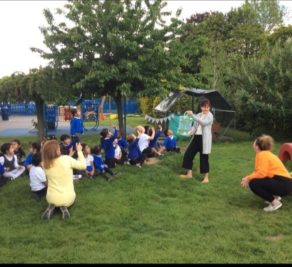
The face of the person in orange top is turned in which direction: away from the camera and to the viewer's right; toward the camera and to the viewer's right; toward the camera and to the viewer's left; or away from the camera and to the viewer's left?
away from the camera and to the viewer's left

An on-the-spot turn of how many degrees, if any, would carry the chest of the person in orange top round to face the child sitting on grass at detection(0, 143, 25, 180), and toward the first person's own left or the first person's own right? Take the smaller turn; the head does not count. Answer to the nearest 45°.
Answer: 0° — they already face them

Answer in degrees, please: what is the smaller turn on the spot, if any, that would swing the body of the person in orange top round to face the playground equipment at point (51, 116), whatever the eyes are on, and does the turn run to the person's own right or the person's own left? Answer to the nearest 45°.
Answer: approximately 45° to the person's own right

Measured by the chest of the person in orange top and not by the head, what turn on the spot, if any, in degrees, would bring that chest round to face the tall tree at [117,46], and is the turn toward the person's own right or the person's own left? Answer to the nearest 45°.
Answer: approximately 45° to the person's own right

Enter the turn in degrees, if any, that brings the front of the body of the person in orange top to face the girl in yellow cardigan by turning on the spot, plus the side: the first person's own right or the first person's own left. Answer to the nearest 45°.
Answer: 0° — they already face them

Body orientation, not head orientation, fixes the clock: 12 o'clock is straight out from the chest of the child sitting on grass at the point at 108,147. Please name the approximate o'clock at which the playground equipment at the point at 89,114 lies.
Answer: The playground equipment is roughly at 9 o'clock from the child sitting on grass.

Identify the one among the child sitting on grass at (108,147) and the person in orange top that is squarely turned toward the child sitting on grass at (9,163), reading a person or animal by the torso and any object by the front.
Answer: the person in orange top

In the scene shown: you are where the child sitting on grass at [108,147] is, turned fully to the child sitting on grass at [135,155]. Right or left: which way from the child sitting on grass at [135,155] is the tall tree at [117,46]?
left

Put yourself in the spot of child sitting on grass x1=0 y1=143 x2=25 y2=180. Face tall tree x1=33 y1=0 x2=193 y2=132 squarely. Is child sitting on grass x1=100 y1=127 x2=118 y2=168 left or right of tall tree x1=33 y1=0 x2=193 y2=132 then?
right

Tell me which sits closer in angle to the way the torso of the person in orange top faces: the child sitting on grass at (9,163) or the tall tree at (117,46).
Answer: the child sitting on grass

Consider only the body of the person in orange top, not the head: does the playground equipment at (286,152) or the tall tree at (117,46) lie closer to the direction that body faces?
the tall tree

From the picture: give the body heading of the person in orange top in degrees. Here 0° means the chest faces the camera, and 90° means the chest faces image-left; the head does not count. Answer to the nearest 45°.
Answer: approximately 90°

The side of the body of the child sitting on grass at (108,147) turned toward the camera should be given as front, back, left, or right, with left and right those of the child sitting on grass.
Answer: right

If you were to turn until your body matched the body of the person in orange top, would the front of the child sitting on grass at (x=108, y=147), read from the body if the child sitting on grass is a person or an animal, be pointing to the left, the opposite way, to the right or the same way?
the opposite way
